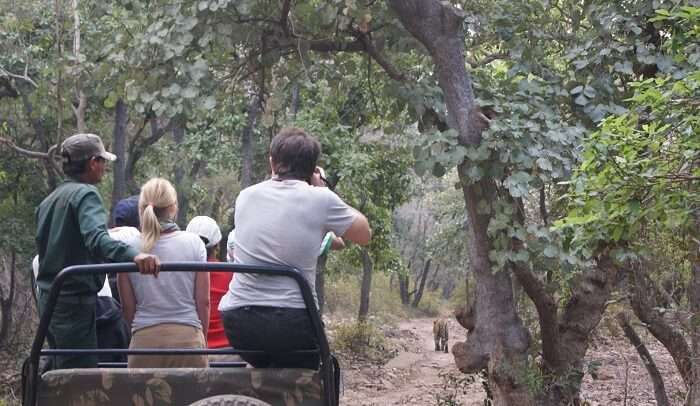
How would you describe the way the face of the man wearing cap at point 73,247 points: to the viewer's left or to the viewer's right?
to the viewer's right

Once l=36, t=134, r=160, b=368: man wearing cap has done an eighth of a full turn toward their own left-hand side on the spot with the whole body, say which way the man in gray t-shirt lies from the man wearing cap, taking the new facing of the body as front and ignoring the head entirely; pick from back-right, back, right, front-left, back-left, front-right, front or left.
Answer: back-right

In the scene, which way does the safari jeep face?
away from the camera

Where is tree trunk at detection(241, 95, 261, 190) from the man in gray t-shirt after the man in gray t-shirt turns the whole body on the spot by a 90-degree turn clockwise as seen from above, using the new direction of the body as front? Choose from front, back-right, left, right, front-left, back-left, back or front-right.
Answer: back-left

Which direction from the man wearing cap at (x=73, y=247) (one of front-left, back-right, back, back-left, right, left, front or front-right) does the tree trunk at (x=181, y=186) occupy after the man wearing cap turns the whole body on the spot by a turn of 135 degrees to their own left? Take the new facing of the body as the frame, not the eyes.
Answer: right

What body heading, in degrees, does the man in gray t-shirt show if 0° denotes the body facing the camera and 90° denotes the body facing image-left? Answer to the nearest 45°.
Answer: approximately 225°

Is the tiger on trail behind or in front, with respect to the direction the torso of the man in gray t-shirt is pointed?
in front

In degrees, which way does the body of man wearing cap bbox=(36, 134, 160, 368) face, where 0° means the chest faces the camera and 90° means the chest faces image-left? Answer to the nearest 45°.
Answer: approximately 225°

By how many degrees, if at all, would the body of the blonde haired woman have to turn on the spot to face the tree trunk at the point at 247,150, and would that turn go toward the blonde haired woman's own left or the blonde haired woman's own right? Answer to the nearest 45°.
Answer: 0° — they already face it

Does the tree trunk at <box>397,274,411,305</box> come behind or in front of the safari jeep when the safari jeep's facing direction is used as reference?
in front

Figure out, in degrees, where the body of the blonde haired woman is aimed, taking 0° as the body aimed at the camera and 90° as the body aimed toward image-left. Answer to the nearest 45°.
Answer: approximately 180°
